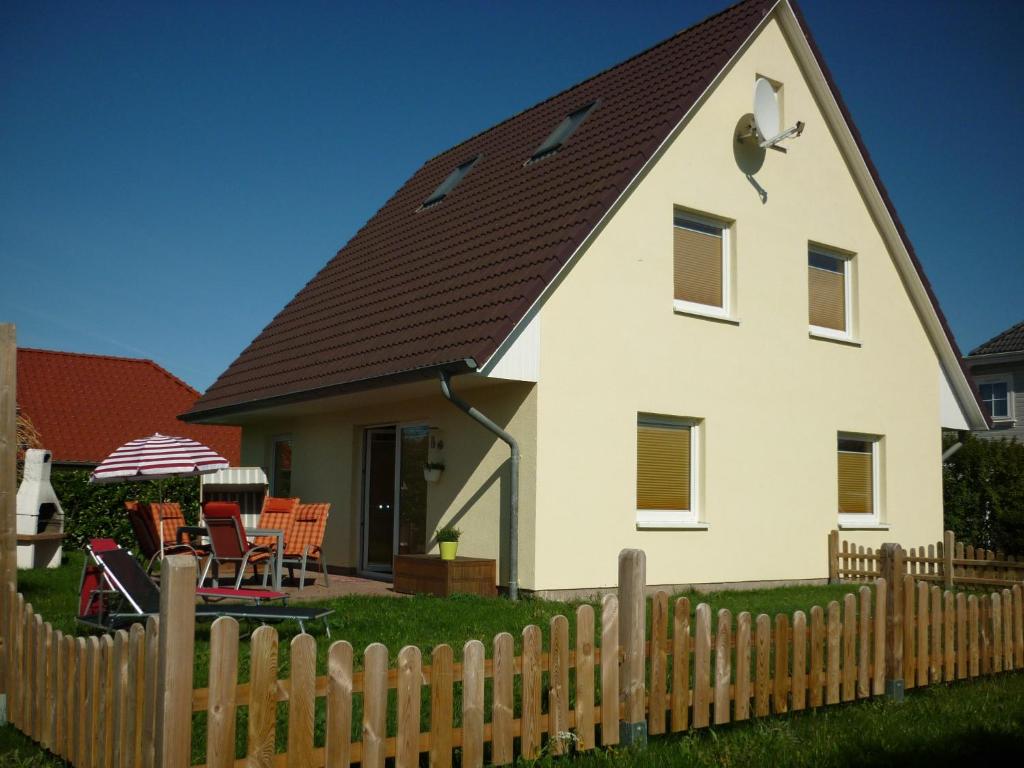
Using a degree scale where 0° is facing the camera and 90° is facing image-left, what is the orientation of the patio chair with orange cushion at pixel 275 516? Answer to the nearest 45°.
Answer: approximately 45°

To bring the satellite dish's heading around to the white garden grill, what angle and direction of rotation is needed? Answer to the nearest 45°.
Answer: approximately 135° to its right

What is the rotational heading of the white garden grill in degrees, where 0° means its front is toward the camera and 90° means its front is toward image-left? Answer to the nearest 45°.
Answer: approximately 315°

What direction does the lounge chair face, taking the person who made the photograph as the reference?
facing to the right of the viewer

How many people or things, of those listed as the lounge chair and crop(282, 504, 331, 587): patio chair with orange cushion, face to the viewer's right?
1

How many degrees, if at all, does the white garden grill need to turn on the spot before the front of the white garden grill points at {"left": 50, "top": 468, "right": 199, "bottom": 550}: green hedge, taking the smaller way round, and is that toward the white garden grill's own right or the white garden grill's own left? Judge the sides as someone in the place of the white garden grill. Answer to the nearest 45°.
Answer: approximately 135° to the white garden grill's own left

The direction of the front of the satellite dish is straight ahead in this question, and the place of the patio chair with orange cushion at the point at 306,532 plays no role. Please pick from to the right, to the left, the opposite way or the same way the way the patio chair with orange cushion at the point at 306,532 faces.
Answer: to the right

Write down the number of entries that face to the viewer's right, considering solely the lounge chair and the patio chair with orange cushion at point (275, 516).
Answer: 1

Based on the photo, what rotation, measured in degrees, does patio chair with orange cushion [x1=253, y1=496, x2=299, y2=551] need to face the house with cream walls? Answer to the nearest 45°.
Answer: approximately 135° to its left

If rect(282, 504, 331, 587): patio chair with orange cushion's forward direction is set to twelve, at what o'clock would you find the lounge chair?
The lounge chair is roughly at 11 o'clock from the patio chair with orange cushion.
